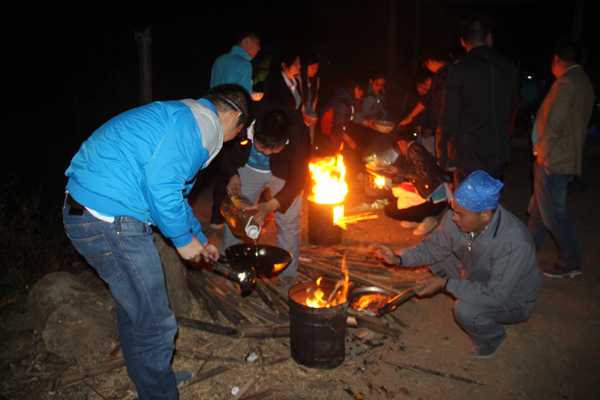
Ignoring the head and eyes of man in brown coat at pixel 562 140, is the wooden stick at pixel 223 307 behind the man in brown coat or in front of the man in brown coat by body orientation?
in front

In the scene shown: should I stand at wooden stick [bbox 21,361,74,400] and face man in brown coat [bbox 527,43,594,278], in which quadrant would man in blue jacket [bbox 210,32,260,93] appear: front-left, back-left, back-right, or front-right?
front-left

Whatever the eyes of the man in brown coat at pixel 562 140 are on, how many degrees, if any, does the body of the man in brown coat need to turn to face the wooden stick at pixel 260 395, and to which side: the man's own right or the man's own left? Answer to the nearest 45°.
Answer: approximately 45° to the man's own left

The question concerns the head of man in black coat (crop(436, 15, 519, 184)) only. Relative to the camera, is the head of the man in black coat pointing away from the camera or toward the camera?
away from the camera

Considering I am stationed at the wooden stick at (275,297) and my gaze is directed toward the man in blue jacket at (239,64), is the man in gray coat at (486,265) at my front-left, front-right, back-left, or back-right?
back-right

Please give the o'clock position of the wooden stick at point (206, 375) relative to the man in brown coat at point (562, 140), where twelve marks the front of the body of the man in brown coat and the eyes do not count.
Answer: The wooden stick is roughly at 10 o'clock from the man in brown coat.

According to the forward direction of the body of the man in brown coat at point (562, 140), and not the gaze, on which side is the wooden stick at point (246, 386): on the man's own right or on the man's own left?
on the man's own left

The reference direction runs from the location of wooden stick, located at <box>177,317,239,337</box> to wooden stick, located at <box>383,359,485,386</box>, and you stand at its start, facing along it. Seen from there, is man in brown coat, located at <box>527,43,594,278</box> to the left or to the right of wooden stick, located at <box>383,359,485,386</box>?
left

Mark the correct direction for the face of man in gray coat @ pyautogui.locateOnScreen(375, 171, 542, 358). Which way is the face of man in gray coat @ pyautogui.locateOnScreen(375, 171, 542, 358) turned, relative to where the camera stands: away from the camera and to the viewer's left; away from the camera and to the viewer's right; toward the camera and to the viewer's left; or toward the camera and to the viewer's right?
toward the camera and to the viewer's left

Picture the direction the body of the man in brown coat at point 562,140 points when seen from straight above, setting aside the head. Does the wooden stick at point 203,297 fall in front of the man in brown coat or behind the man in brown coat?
in front

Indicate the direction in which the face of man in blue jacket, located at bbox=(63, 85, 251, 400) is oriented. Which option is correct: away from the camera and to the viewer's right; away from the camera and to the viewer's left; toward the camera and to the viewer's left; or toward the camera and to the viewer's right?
away from the camera and to the viewer's right

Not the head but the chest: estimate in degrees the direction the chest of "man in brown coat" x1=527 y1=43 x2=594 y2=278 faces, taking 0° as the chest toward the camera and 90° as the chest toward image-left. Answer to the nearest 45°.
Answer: approximately 90°

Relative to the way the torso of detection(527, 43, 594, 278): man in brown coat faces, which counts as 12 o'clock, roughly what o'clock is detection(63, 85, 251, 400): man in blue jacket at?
The man in blue jacket is roughly at 10 o'clock from the man in brown coat.
